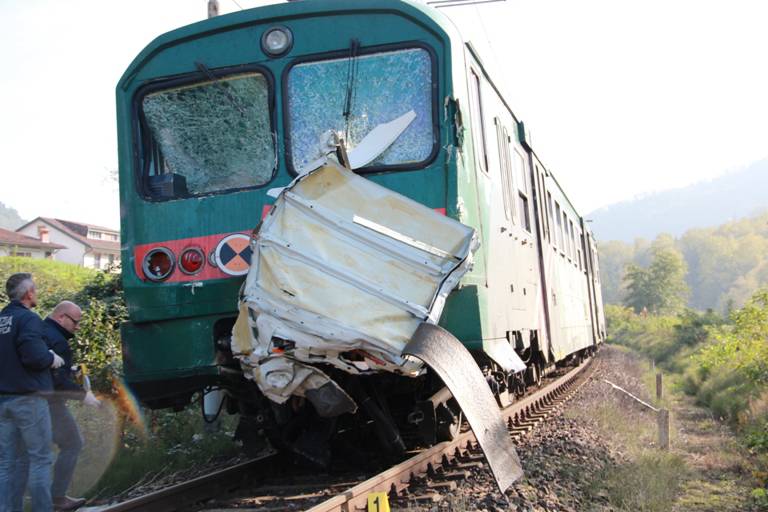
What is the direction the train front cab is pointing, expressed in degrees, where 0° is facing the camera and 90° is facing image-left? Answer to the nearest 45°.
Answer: approximately 0°

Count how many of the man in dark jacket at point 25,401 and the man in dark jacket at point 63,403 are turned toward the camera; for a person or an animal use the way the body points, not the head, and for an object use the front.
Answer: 0

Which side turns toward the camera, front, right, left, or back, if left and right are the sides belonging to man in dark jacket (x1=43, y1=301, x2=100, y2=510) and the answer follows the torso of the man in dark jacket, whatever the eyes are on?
right

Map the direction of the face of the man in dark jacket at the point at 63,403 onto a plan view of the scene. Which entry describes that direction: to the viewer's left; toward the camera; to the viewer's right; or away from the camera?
to the viewer's right

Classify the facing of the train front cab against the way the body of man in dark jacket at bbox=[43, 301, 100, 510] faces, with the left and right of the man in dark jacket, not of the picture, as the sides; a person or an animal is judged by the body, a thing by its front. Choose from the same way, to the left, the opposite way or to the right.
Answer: to the right

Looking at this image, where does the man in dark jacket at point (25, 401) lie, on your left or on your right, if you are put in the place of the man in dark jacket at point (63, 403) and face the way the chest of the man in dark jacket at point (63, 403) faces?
on your right

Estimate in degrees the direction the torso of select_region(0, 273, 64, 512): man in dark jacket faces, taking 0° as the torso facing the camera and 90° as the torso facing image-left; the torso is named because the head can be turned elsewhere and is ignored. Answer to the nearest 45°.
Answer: approximately 225°

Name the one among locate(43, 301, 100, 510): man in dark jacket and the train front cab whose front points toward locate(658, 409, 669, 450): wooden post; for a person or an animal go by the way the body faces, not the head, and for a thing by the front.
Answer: the man in dark jacket

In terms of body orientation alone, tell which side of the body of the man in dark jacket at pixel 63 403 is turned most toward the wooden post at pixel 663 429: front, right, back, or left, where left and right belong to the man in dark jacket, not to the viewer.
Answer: front
